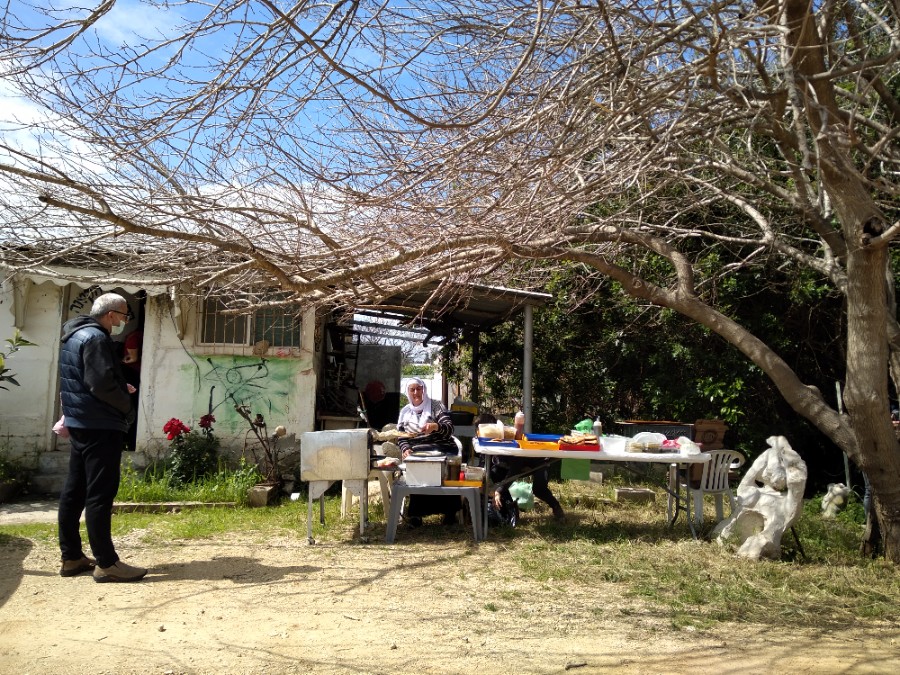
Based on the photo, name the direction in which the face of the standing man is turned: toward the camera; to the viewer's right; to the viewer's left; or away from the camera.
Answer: to the viewer's right

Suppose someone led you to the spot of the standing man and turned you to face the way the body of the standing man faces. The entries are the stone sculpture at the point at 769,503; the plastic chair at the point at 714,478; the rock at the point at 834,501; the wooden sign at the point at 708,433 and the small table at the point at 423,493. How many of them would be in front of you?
5

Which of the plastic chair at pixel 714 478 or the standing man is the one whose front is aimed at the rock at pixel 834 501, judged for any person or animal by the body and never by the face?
the standing man

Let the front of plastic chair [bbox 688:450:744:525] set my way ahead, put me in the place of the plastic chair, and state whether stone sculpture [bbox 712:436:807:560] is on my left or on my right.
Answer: on my left

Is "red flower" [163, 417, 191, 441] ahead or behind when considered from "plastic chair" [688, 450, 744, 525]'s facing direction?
ahead

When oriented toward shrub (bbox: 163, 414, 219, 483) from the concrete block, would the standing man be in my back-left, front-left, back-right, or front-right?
front-left

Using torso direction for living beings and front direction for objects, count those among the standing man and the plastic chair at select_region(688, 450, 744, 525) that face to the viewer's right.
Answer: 1

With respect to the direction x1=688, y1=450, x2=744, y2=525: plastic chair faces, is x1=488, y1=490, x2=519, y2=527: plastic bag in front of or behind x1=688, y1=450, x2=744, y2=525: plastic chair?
in front

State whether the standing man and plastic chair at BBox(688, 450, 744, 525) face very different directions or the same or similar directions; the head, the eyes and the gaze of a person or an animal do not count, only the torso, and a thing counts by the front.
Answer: very different directions

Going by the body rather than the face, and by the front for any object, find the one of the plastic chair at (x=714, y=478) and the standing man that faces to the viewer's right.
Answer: the standing man

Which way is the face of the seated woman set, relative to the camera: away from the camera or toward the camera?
toward the camera

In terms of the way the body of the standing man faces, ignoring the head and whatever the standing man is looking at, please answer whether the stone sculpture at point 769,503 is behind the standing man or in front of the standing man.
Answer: in front

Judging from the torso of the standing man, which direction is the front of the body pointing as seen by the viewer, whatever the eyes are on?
to the viewer's right

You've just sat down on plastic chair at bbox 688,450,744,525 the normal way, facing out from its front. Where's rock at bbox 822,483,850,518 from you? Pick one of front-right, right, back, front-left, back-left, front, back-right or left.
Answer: right
